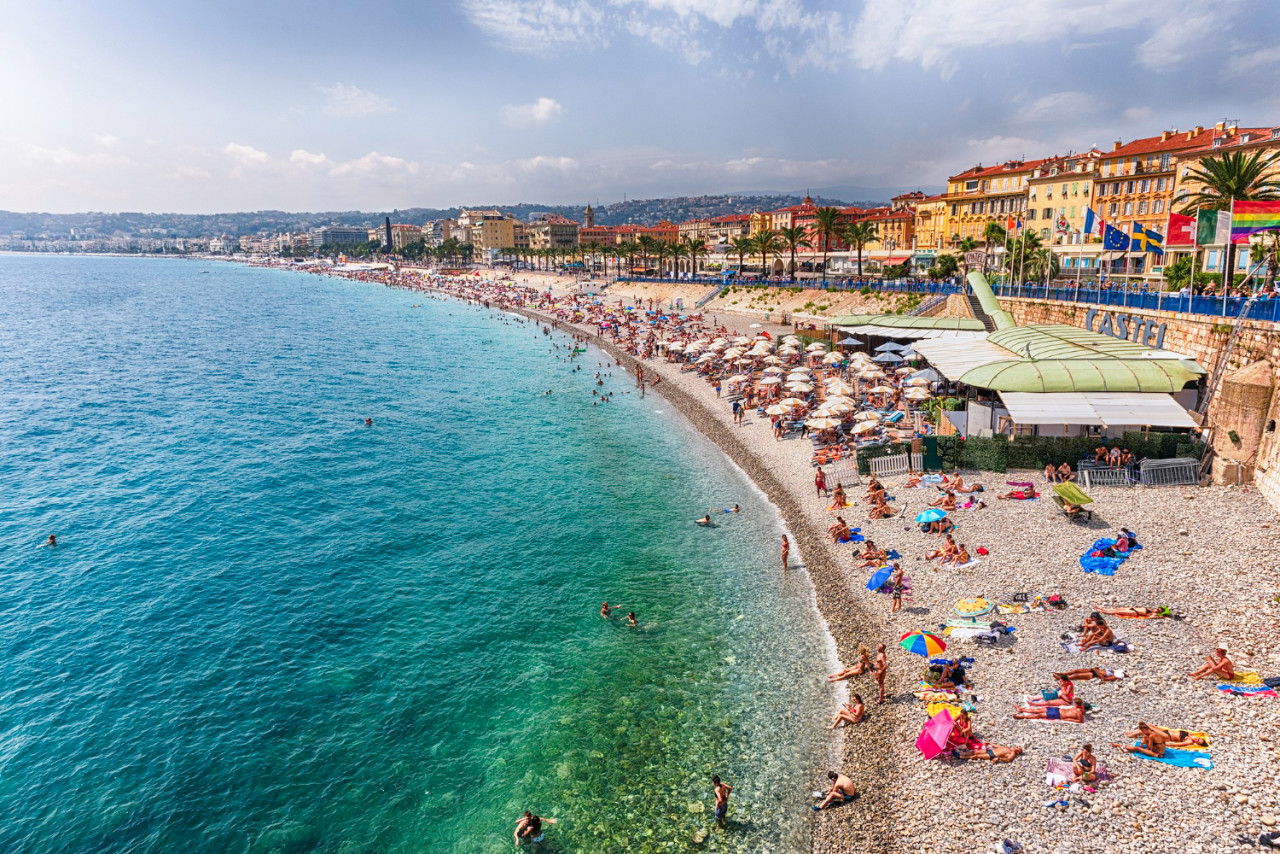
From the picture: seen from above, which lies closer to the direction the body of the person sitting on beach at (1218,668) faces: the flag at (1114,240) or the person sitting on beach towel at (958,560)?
the person sitting on beach towel

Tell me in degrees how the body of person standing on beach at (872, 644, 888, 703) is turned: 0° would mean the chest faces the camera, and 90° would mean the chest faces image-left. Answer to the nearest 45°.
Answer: approximately 90°

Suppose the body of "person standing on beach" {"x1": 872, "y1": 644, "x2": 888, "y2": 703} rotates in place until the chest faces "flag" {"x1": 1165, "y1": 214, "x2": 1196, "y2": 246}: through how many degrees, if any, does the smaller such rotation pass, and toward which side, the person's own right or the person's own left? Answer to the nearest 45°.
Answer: approximately 135° to the person's own right

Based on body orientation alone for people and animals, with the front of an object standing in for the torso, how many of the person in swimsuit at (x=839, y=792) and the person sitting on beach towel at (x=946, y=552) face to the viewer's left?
2

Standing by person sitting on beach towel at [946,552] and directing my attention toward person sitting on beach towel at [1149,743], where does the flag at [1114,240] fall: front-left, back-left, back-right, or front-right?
back-left

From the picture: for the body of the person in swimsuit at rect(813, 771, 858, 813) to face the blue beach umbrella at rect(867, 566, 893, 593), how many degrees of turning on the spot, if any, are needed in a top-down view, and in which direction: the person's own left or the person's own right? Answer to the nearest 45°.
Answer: approximately 90° to the person's own right

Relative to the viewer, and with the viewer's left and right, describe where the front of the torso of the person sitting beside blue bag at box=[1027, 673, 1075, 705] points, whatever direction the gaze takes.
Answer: facing to the left of the viewer

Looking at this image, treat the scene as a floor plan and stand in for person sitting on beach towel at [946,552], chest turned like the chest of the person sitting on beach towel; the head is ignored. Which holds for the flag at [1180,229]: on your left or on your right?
on your right

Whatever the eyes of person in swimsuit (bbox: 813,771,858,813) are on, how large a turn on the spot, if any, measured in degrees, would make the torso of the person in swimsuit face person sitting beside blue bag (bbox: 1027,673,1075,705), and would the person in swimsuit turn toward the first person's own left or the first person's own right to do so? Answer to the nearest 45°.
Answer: approximately 135° to the first person's own right

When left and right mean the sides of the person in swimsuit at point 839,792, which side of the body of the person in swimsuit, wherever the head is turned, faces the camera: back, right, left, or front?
left

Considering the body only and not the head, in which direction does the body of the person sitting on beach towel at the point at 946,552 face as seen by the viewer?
to the viewer's left
